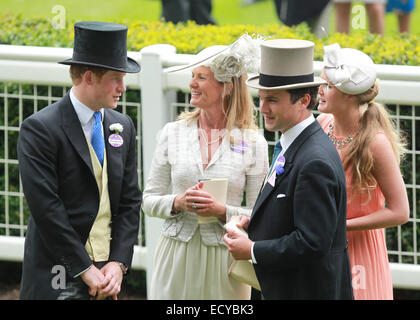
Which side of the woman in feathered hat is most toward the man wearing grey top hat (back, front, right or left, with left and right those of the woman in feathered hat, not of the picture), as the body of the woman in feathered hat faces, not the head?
left

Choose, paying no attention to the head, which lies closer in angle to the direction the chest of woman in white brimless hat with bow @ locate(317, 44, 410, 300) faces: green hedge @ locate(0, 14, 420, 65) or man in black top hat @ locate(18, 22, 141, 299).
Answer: the man in black top hat

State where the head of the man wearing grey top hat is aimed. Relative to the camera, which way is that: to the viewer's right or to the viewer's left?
to the viewer's left

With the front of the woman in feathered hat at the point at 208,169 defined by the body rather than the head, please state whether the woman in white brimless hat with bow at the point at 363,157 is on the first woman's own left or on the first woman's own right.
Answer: on the first woman's own left

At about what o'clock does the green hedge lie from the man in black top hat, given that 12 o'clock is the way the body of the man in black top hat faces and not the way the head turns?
The green hedge is roughly at 8 o'clock from the man in black top hat.

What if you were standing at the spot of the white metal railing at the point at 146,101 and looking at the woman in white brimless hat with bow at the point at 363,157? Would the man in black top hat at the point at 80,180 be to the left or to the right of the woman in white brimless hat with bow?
right

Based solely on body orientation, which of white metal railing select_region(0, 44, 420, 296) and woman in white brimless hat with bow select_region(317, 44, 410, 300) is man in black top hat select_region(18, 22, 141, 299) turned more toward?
the woman in white brimless hat with bow

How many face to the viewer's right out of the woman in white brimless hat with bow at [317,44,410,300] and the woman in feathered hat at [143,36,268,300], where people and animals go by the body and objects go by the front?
0

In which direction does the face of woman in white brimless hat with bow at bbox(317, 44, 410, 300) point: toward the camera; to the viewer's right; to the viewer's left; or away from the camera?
to the viewer's left

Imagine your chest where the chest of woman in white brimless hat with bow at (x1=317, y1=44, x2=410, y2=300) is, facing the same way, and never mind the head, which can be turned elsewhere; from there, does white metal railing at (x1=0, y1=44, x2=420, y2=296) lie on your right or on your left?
on your right
